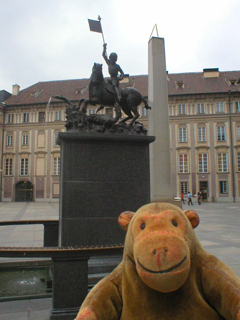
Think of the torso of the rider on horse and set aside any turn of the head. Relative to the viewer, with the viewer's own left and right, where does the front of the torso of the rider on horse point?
facing the viewer and to the left of the viewer

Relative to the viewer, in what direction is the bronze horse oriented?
to the viewer's left
